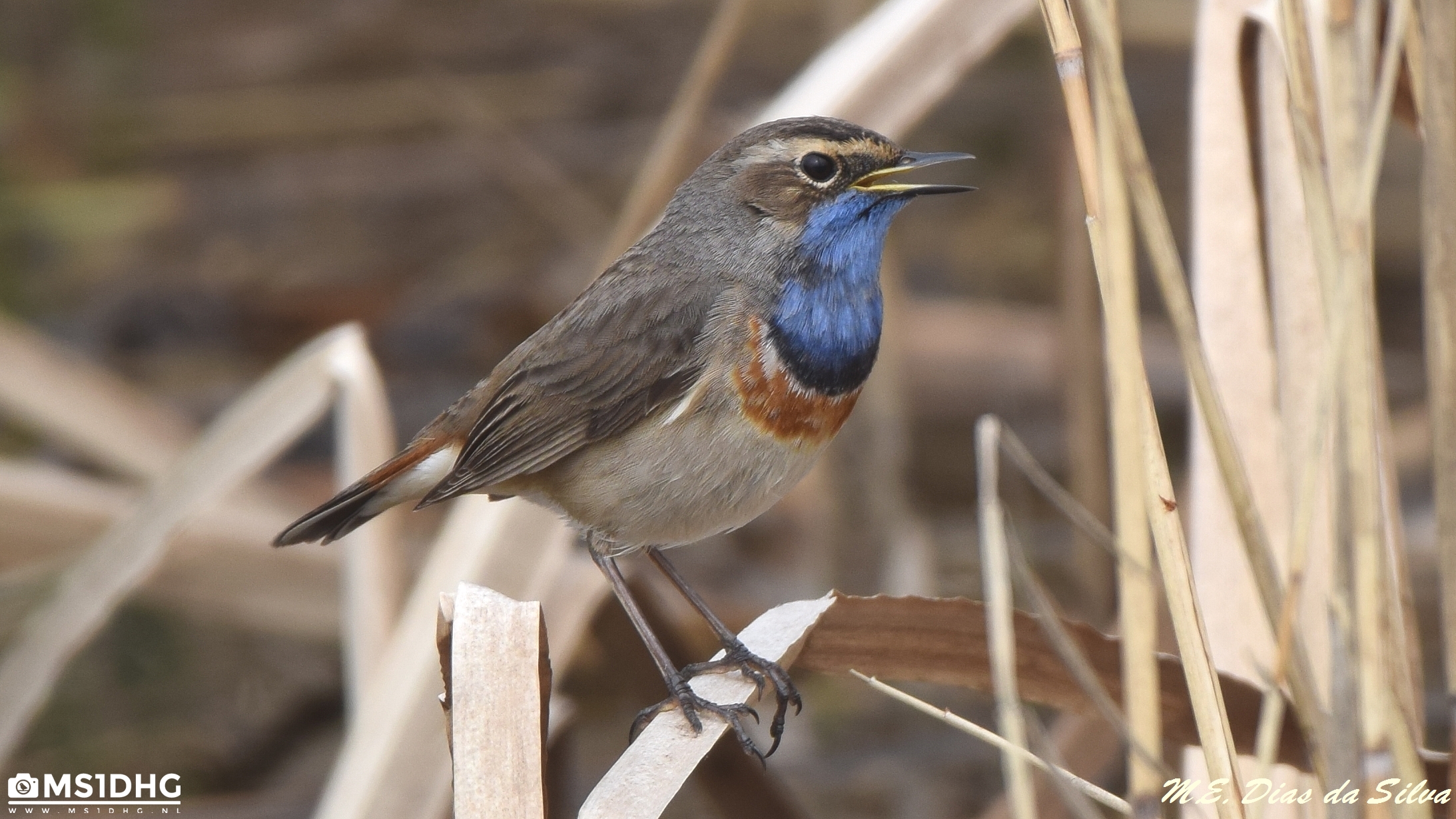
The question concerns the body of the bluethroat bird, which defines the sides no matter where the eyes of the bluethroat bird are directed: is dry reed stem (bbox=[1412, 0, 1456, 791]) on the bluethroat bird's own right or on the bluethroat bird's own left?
on the bluethroat bird's own left

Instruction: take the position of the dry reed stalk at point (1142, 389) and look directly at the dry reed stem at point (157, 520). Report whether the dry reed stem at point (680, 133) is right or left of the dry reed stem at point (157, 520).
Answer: right

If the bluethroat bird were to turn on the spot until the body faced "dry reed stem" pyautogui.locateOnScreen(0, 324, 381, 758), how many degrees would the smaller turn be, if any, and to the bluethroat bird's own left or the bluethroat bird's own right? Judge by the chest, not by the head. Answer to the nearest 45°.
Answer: approximately 180°

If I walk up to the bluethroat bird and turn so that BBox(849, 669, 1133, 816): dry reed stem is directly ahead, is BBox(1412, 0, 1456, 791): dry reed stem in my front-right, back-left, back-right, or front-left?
front-left

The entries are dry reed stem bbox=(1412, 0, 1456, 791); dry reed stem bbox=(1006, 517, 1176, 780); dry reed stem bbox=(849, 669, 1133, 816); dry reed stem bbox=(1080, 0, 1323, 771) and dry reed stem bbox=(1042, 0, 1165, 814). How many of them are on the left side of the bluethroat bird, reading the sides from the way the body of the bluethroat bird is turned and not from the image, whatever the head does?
0

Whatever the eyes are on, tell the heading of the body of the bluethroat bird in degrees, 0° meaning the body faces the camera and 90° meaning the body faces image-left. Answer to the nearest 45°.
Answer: approximately 270°

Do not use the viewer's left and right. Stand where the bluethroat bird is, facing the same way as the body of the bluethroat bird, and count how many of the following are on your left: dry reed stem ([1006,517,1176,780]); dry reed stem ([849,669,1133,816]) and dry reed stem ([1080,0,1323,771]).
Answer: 0

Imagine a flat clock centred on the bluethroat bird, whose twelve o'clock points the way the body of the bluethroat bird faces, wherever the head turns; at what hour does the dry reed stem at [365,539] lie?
The dry reed stem is roughly at 7 o'clock from the bluethroat bird.

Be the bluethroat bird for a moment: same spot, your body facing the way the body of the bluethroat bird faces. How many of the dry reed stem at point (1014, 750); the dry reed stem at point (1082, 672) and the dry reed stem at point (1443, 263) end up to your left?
0

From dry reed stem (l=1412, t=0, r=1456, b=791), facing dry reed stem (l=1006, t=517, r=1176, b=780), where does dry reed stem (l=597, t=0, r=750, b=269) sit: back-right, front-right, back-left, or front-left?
front-right
